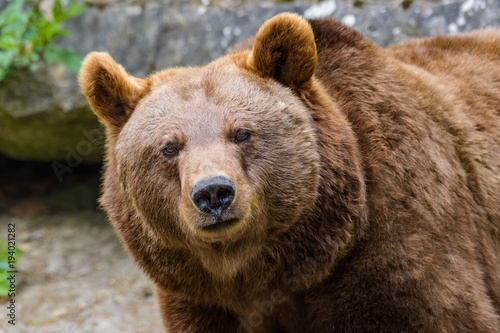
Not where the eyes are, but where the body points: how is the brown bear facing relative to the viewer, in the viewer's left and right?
facing the viewer and to the left of the viewer

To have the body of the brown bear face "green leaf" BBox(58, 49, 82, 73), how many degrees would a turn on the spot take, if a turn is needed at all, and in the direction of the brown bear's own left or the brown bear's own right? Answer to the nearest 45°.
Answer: approximately 90° to the brown bear's own right
